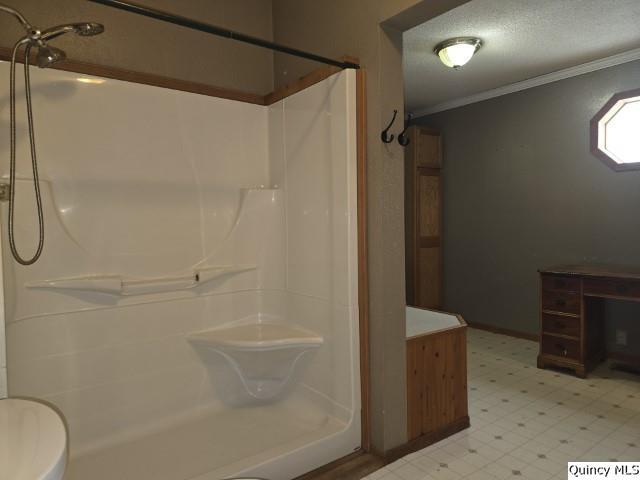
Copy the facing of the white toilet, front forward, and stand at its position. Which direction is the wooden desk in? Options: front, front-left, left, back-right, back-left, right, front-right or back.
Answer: front

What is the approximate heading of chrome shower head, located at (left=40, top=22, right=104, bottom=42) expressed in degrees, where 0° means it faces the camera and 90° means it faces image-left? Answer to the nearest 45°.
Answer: approximately 270°

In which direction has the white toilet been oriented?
to the viewer's right

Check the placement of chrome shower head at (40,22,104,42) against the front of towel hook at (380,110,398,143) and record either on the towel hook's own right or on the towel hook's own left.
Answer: on the towel hook's own right

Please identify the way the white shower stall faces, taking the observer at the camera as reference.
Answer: facing the viewer and to the right of the viewer

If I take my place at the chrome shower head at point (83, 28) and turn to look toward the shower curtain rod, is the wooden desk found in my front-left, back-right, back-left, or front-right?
front-left

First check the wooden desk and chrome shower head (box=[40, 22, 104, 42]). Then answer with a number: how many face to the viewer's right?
1

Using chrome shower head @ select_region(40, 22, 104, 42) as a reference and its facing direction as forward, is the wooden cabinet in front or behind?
in front
